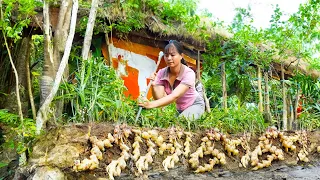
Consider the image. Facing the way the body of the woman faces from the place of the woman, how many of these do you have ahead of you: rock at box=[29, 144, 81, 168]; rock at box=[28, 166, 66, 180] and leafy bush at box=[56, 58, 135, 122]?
3

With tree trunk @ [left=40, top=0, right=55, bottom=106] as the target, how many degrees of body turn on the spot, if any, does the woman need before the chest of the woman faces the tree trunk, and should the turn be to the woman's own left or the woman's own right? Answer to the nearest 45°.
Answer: approximately 45° to the woman's own right

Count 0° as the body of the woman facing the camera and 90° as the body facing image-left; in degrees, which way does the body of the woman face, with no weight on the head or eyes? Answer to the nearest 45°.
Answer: approximately 45°

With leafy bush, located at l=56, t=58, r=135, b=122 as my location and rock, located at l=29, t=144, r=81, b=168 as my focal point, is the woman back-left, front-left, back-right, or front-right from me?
back-left

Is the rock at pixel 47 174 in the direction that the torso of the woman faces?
yes
